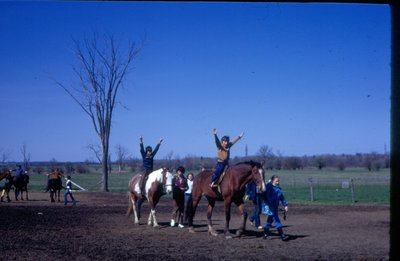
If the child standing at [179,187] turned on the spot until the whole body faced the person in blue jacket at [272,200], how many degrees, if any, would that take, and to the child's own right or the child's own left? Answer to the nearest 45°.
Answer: approximately 45° to the child's own left

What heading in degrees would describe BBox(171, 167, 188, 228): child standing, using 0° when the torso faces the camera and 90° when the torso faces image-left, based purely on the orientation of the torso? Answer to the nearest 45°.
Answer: approximately 0°

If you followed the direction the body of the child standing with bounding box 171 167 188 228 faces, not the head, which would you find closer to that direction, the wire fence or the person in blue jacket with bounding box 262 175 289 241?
the person in blue jacket

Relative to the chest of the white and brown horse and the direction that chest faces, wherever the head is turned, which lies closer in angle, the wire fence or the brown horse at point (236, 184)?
the brown horse

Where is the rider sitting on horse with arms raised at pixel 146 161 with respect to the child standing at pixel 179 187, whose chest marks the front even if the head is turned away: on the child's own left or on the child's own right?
on the child's own right
